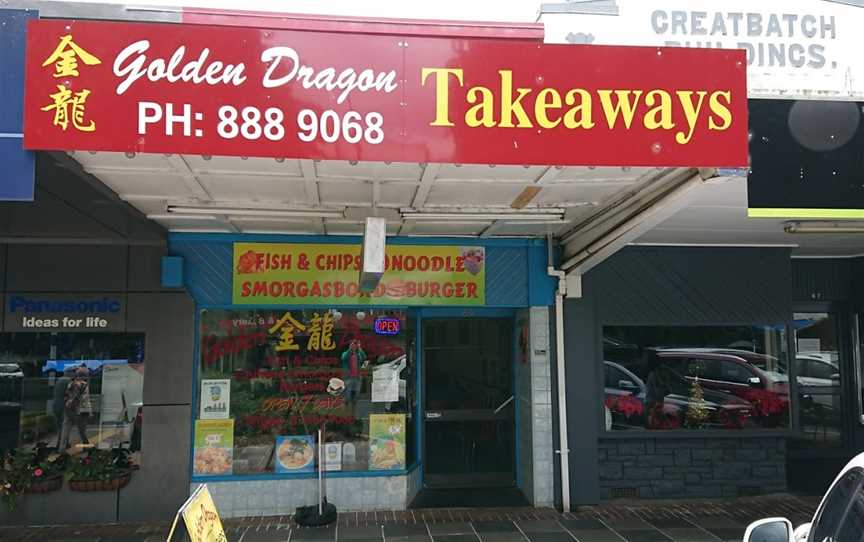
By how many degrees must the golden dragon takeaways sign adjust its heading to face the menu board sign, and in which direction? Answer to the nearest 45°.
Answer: approximately 180°

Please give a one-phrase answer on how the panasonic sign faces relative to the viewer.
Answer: facing the viewer

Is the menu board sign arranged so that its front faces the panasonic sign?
no

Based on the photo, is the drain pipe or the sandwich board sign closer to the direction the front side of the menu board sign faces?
the sandwich board sign

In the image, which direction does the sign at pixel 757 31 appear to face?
toward the camera

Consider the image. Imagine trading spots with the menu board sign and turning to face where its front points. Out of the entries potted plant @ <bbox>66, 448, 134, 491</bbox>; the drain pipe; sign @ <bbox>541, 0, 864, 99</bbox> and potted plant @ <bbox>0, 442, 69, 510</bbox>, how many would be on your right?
2

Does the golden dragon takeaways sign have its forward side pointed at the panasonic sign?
no

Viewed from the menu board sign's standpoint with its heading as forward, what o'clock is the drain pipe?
The drain pipe is roughly at 9 o'clock from the menu board sign.

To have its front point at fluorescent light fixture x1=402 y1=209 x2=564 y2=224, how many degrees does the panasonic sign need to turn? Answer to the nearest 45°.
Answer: approximately 45° to its left

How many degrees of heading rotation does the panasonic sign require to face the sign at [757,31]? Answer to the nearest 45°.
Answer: approximately 45° to its left

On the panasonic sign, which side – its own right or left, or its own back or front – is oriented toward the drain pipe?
left

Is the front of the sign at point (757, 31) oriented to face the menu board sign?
no
